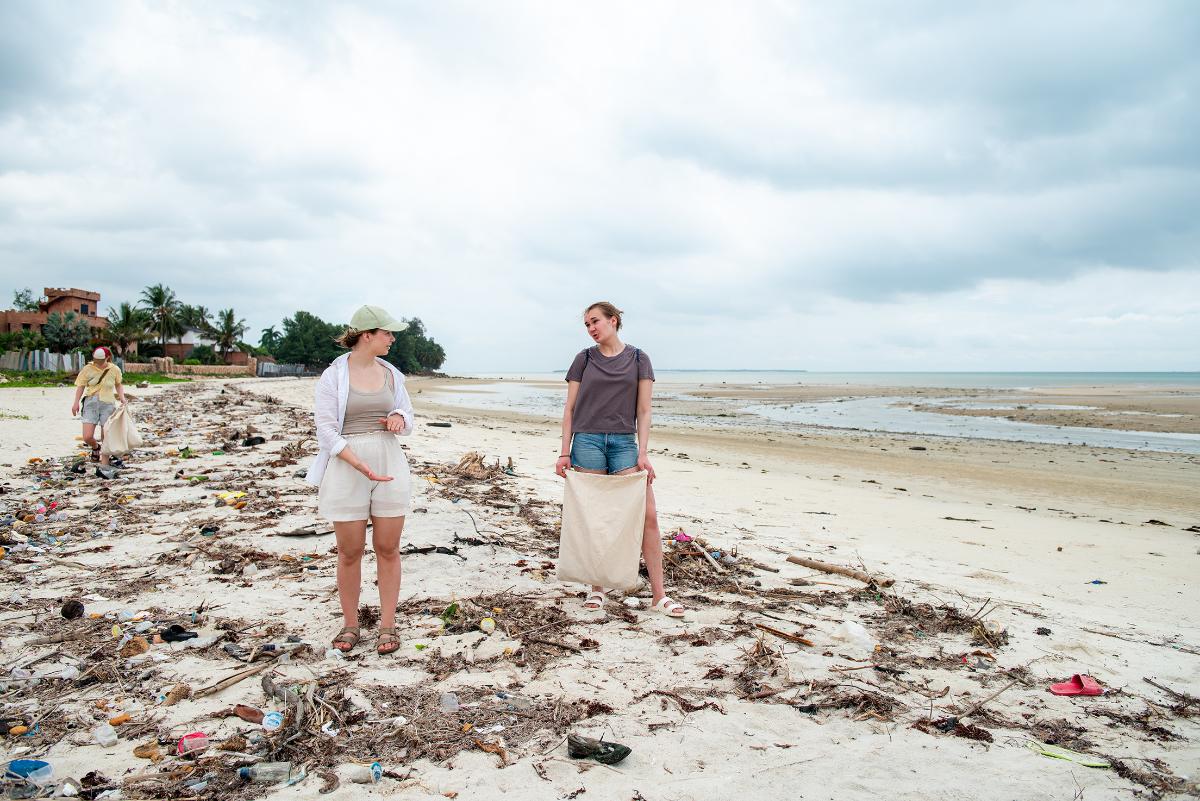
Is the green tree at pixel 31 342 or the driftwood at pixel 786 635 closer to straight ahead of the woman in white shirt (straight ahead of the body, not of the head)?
the driftwood

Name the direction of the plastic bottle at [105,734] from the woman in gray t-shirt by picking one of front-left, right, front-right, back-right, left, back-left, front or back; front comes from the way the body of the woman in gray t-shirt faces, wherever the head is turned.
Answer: front-right

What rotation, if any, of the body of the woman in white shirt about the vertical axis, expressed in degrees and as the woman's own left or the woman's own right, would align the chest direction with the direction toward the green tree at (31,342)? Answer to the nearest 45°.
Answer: approximately 180°

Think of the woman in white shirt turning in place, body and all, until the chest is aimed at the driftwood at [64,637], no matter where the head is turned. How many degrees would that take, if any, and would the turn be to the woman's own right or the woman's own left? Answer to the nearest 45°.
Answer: approximately 90° to the woman's own right

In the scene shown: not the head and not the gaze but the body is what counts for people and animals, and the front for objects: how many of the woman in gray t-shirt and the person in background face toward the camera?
2

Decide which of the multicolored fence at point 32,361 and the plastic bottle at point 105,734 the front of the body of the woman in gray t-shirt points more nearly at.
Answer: the plastic bottle

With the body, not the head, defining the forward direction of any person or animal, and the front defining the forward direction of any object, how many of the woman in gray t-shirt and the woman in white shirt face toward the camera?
2

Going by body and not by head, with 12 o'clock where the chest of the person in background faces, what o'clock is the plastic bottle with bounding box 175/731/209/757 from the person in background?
The plastic bottle is roughly at 12 o'clock from the person in background.

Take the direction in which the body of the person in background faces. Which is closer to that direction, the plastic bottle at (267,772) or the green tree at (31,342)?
the plastic bottle

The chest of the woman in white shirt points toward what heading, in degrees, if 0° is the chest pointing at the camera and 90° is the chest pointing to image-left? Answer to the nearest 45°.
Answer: approximately 0°

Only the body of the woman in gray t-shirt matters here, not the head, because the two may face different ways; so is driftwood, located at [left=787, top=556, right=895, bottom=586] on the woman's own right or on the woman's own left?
on the woman's own left

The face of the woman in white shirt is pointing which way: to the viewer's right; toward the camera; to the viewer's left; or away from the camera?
to the viewer's right

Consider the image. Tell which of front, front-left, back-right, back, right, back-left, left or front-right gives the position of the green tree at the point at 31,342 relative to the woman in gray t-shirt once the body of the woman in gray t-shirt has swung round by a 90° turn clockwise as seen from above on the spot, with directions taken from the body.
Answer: front-right

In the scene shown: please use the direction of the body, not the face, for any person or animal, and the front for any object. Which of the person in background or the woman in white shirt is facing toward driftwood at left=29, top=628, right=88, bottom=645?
the person in background

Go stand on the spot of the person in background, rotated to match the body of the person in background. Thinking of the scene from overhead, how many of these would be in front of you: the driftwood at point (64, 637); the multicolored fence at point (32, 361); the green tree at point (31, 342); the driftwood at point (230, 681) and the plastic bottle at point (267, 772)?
3
